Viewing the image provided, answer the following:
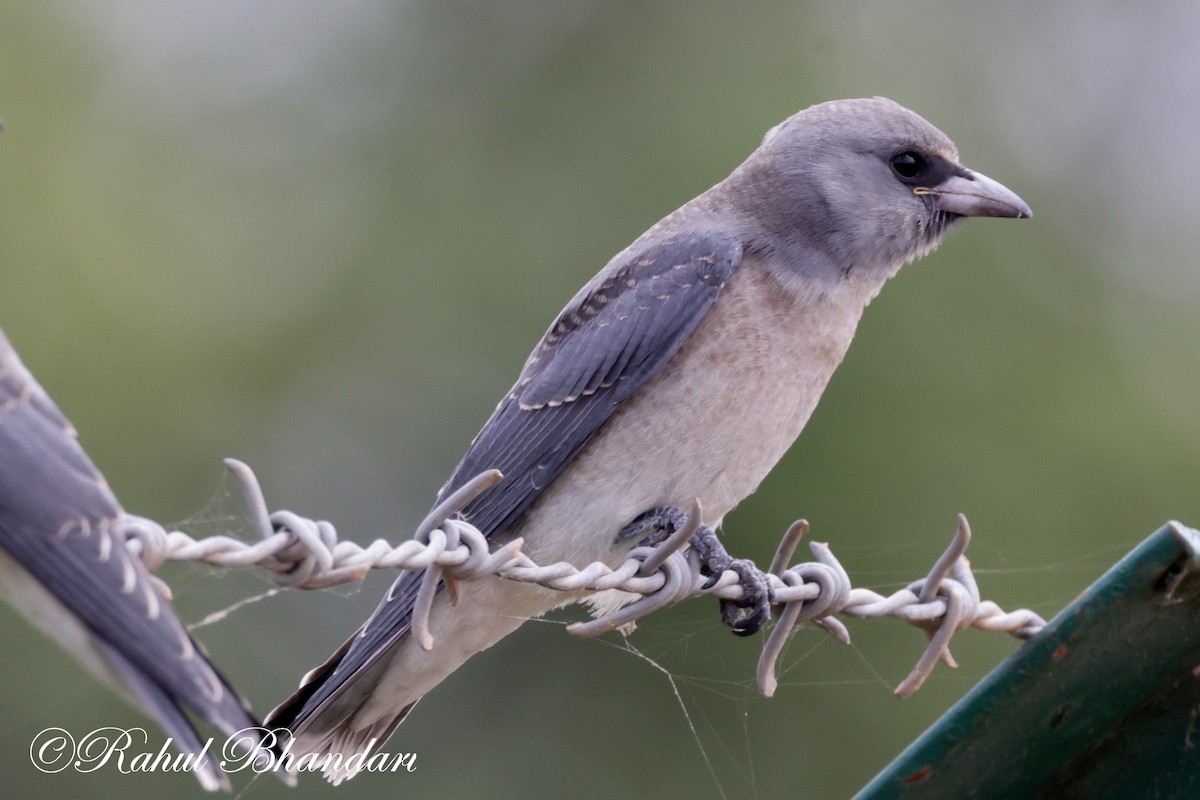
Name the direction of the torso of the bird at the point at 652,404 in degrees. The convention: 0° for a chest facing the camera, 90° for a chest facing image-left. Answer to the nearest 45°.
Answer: approximately 270°

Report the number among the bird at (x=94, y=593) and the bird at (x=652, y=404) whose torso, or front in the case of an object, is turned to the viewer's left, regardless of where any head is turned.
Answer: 1

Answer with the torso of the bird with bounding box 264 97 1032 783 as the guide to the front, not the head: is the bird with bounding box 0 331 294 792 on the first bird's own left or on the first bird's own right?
on the first bird's own right

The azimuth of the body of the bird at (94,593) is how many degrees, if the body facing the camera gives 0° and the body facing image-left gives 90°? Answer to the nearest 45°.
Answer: approximately 90°

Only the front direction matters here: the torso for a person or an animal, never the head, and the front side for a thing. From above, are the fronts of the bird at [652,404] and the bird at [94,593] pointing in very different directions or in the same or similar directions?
very different directions

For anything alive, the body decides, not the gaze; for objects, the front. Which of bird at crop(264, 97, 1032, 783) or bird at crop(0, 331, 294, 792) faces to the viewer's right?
bird at crop(264, 97, 1032, 783)
